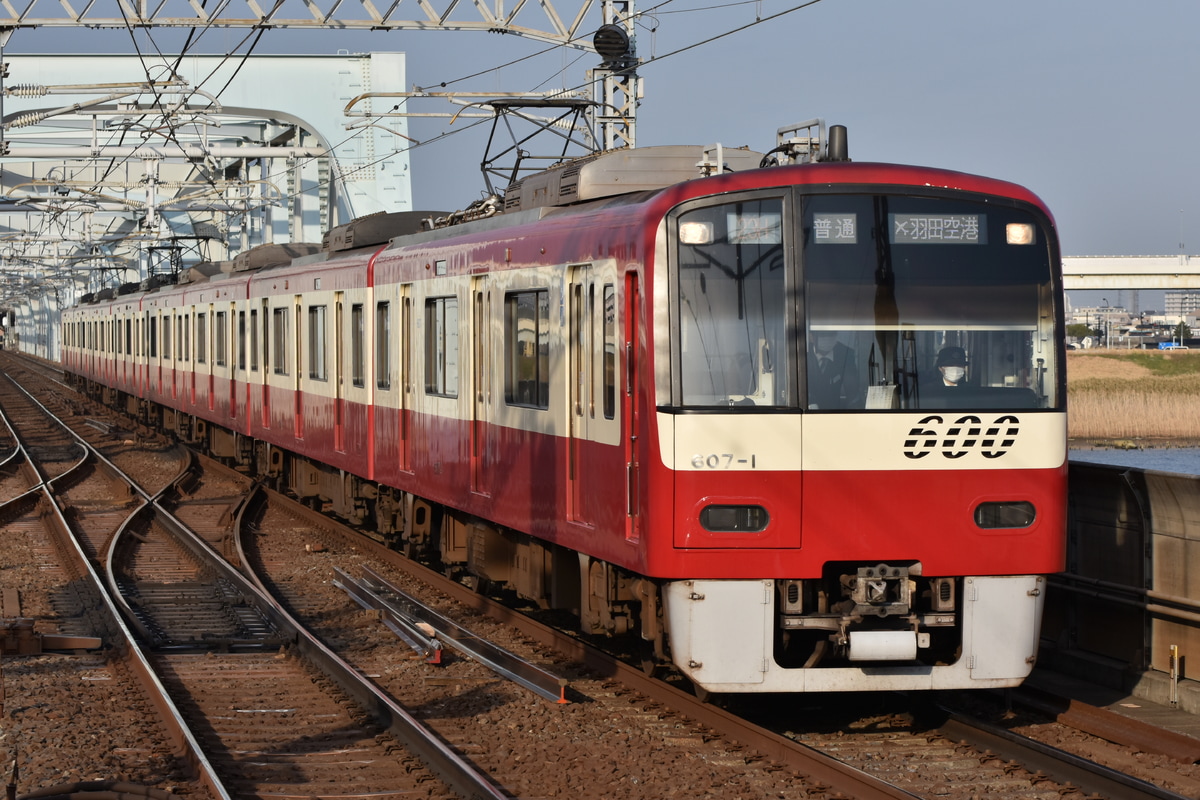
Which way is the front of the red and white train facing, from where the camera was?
facing the viewer and to the right of the viewer

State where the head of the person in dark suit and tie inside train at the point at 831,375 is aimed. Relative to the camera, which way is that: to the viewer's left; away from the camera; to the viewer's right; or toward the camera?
toward the camera

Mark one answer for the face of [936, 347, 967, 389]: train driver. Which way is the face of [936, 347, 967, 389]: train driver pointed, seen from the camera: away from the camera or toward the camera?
toward the camera
